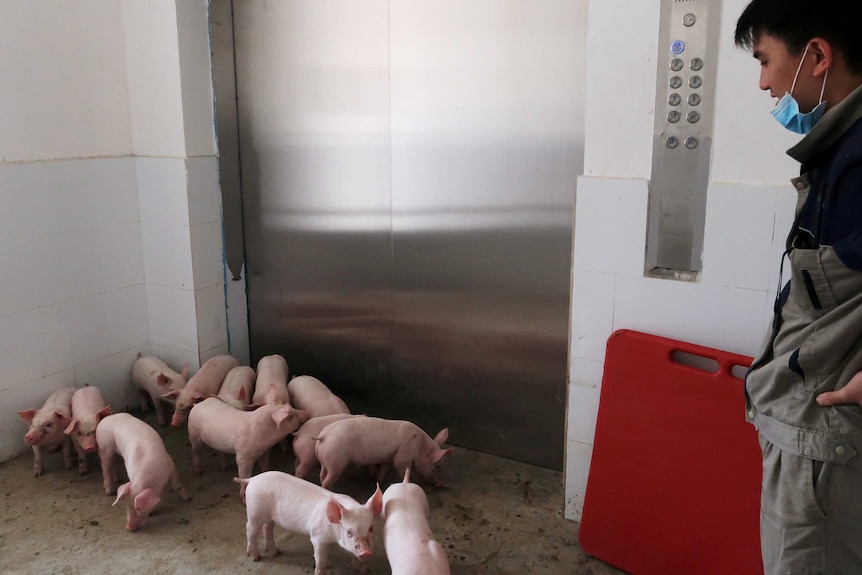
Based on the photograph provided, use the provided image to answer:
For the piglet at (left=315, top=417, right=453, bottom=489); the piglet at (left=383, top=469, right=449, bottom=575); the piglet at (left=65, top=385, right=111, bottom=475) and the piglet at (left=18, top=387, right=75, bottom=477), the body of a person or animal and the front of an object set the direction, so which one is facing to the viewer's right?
the piglet at (left=315, top=417, right=453, bottom=489)

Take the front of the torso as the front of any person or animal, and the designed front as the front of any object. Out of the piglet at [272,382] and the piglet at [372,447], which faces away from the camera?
the piglet at [272,382]

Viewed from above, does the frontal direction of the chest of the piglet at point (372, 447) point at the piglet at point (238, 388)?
no

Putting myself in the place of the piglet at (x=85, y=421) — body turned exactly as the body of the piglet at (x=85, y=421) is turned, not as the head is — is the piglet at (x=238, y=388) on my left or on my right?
on my left

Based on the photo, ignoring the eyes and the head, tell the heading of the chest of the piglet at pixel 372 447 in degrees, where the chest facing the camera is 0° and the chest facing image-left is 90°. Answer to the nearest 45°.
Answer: approximately 270°

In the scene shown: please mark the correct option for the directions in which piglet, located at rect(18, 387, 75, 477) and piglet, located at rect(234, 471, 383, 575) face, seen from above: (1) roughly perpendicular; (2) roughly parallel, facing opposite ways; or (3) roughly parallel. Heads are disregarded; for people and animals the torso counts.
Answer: roughly perpendicular

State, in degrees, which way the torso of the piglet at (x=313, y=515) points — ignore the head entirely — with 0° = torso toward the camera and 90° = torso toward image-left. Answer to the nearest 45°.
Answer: approximately 315°

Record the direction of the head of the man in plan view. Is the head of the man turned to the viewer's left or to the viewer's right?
to the viewer's left

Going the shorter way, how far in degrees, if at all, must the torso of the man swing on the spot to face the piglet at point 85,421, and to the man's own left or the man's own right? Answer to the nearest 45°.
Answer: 0° — they already face it

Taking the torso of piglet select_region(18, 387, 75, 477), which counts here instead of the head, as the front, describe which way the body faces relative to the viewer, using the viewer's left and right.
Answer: facing the viewer and to the left of the viewer

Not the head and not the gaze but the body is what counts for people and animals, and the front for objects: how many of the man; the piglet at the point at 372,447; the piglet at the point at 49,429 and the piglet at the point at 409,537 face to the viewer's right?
1

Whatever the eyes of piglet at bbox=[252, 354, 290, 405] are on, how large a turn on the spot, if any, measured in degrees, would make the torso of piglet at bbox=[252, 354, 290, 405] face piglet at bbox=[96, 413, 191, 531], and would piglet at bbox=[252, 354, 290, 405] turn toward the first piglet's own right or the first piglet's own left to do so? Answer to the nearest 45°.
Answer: approximately 135° to the first piglet's own left

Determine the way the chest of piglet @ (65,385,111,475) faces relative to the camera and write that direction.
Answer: toward the camera

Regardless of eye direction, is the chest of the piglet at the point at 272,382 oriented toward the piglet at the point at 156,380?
no

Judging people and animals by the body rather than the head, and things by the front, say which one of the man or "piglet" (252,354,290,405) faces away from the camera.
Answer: the piglet

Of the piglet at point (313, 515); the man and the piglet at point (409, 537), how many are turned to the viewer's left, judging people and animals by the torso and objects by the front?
1
